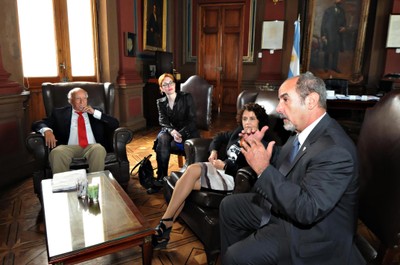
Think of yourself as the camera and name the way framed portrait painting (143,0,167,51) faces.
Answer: facing the viewer and to the right of the viewer

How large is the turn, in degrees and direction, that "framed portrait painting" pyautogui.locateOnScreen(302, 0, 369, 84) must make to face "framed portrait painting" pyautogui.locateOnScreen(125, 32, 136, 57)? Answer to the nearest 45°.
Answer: approximately 45° to its right

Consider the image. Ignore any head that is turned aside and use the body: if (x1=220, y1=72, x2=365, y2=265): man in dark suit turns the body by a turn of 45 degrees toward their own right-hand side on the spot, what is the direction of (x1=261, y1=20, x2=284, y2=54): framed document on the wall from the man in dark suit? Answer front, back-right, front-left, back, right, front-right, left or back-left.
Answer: front-right

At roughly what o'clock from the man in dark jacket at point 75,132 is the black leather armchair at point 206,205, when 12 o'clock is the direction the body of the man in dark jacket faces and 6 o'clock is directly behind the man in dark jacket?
The black leather armchair is roughly at 11 o'clock from the man in dark jacket.

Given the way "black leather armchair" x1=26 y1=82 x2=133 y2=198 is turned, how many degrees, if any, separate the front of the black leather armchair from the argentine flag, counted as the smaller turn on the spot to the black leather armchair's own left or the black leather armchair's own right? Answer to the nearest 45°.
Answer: approximately 135° to the black leather armchair's own left

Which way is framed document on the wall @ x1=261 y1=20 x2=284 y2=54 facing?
toward the camera

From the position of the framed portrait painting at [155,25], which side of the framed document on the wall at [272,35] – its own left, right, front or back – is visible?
right

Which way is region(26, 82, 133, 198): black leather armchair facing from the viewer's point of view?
toward the camera

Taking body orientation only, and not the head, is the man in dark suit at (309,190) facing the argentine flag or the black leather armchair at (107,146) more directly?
the black leather armchair

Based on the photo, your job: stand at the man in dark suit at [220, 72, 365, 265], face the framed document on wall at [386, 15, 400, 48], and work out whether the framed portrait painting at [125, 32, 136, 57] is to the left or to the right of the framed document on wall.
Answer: left

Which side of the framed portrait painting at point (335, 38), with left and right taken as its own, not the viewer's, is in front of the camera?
front

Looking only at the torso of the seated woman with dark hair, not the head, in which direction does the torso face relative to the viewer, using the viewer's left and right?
facing the viewer and to the left of the viewer

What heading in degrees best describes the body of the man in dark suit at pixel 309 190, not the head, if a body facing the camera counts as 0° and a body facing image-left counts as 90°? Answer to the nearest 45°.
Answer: approximately 90°

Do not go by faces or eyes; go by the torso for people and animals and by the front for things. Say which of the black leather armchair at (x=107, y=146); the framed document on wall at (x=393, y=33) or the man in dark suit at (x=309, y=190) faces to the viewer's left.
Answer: the man in dark suit

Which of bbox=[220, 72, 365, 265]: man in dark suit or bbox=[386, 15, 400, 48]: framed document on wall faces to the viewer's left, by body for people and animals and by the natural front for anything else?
the man in dark suit
